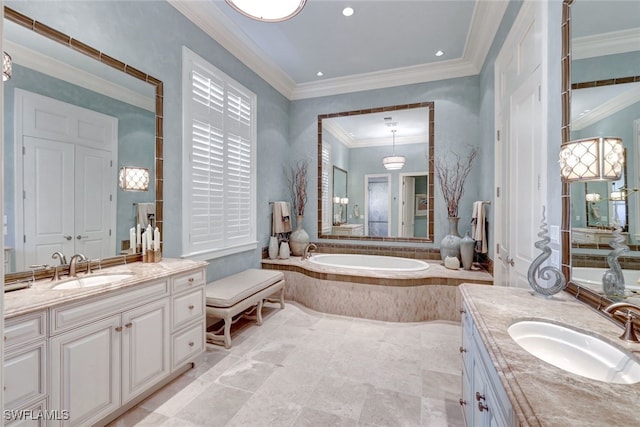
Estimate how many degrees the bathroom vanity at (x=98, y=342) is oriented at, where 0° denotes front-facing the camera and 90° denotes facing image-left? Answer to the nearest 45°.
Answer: approximately 315°

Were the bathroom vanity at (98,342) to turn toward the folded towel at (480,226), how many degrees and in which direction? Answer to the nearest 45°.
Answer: approximately 45° to its left

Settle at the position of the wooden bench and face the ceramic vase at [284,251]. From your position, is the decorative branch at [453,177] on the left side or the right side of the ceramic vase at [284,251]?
right

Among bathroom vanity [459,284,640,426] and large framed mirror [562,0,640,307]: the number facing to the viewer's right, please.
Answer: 0

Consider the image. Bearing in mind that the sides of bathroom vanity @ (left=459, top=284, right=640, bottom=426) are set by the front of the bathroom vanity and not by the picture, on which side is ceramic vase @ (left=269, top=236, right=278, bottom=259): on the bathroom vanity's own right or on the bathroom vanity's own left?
on the bathroom vanity's own right

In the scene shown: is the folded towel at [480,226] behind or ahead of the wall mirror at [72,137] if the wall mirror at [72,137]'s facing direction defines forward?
ahead

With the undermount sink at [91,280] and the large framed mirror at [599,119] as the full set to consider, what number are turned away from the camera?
0

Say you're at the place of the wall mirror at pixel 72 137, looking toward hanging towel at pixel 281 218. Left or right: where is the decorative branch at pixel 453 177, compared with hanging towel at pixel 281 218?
right

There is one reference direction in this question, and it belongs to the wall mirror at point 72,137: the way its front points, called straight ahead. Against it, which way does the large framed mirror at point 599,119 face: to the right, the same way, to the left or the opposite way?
the opposite way

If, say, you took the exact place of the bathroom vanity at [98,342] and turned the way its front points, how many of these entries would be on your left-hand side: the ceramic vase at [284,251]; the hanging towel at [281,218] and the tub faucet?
3

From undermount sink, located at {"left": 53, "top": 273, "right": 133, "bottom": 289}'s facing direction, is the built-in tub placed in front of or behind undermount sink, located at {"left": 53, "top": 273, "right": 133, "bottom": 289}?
in front

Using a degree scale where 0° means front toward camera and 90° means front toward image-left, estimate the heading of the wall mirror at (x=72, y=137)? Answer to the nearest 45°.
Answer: approximately 315°

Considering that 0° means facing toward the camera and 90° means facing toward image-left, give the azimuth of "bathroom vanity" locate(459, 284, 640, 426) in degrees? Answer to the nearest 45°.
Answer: approximately 45°

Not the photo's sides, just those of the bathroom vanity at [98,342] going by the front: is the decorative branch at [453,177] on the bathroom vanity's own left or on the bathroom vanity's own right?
on the bathroom vanity's own left

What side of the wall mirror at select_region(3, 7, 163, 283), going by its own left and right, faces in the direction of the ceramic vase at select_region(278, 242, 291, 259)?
left

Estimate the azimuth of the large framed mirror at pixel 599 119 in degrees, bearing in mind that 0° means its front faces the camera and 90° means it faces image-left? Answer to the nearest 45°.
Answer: approximately 45°

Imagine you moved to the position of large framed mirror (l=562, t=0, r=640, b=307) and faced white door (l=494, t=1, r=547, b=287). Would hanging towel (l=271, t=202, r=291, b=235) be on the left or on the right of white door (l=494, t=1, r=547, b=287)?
left

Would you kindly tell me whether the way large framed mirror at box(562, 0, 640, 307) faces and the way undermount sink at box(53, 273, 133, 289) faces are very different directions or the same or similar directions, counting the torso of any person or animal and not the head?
very different directions
